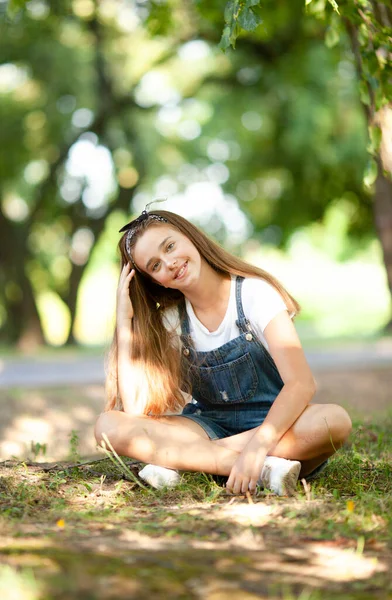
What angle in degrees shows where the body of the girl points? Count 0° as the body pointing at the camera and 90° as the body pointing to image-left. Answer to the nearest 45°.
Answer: approximately 0°

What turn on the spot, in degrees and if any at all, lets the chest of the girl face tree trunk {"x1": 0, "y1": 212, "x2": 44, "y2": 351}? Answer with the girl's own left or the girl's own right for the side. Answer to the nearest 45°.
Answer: approximately 180°
